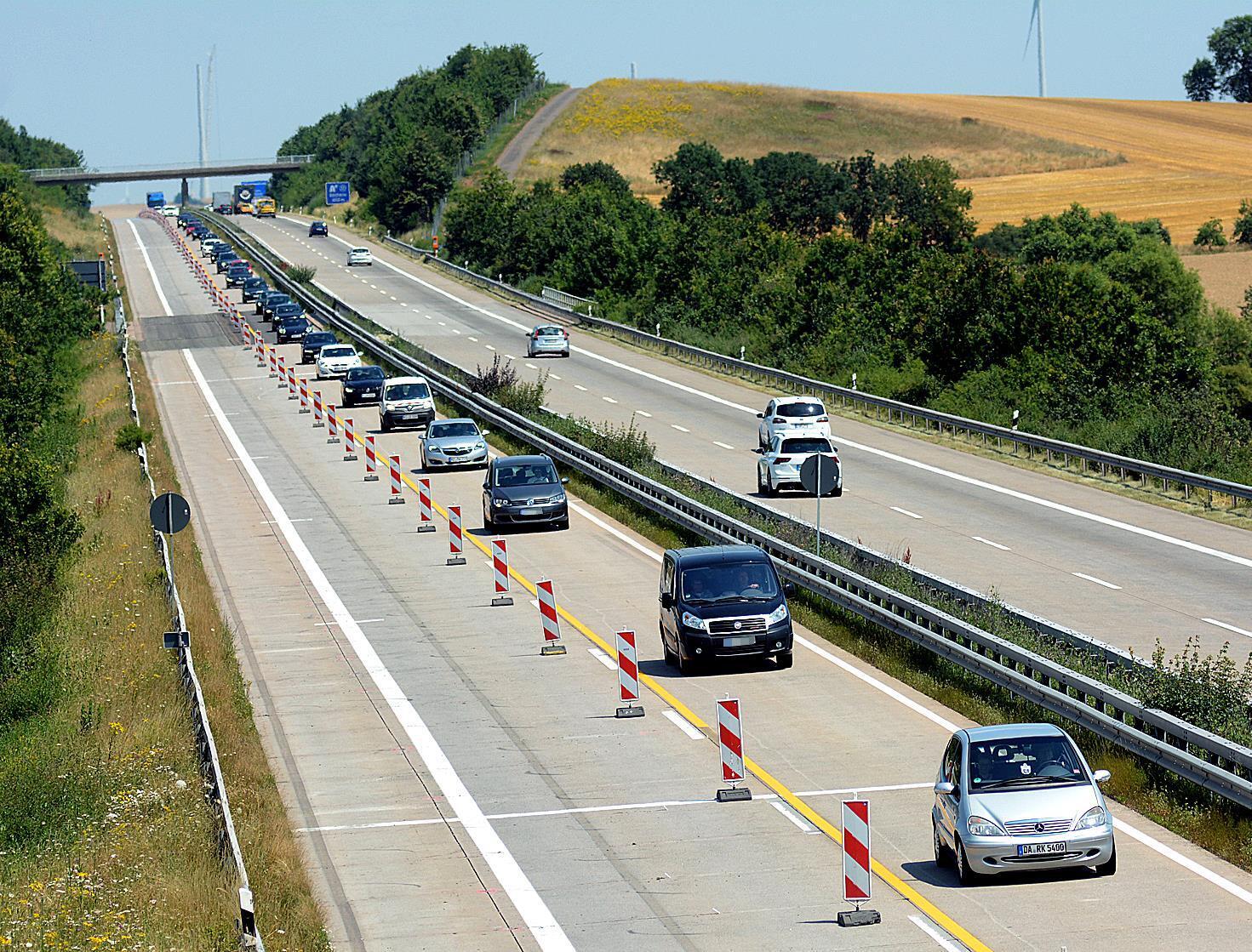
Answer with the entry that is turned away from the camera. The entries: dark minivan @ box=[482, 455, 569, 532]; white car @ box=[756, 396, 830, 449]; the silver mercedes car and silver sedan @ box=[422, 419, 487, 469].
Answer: the white car

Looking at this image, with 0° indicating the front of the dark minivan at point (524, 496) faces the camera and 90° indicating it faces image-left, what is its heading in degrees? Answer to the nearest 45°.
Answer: approximately 0°

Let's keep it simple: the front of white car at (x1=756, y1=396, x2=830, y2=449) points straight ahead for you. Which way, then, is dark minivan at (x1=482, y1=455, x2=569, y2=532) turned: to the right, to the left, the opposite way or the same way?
the opposite way

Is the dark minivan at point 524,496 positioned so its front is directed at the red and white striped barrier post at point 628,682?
yes

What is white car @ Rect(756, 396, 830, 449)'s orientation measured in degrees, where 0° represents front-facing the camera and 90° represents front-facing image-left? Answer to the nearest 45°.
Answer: approximately 180°

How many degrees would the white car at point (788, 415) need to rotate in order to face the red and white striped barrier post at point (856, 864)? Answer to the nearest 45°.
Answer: approximately 180°

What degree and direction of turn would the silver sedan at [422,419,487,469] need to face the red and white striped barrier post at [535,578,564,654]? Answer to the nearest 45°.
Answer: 0° — it already faces it

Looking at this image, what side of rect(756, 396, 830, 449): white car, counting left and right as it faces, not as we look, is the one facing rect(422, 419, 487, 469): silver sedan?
left

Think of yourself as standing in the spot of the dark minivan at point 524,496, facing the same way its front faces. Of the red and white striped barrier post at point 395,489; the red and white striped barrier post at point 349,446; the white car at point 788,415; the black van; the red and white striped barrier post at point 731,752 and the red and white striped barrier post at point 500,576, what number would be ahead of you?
3

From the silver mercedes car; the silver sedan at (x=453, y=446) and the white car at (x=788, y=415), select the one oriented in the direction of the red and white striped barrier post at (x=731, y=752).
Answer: the silver sedan

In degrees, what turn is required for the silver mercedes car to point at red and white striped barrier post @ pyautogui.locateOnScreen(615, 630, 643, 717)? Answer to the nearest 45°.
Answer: approximately 135° to its right

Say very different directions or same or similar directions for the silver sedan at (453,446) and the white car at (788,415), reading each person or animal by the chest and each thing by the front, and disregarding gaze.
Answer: very different directions
